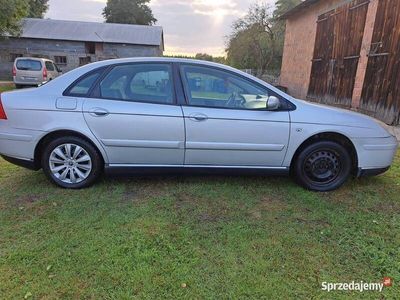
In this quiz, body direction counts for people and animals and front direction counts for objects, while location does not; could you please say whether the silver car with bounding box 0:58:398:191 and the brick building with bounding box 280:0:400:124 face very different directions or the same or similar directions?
very different directions

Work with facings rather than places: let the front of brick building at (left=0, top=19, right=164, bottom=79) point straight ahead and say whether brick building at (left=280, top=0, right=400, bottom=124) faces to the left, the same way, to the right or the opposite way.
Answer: to the right

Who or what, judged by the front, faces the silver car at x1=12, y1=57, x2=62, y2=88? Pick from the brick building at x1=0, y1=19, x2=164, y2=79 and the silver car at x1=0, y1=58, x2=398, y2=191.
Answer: the brick building

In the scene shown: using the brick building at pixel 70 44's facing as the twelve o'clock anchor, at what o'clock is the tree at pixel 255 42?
The tree is roughly at 10 o'clock from the brick building.

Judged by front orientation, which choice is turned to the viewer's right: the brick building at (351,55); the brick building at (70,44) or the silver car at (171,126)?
the silver car

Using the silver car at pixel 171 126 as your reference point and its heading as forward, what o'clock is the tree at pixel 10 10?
The tree is roughly at 8 o'clock from the silver car.

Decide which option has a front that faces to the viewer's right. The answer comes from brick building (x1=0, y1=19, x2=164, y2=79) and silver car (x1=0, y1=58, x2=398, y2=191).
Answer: the silver car

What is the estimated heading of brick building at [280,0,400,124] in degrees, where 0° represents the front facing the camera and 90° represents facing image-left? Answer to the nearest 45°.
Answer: approximately 45°

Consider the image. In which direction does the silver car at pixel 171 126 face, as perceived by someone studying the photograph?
facing to the right of the viewer

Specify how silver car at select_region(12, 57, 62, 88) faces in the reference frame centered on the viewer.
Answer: facing away from the viewer and to the right of the viewer

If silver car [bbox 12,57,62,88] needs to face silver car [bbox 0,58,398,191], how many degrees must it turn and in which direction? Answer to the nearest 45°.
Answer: approximately 135° to its right

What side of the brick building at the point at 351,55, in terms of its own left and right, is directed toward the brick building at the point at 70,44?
right

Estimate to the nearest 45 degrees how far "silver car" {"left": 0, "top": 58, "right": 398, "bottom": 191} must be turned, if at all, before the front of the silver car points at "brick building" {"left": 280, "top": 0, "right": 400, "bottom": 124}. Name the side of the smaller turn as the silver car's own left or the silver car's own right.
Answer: approximately 45° to the silver car's own left

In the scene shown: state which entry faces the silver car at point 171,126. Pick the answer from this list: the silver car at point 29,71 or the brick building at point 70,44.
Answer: the brick building
